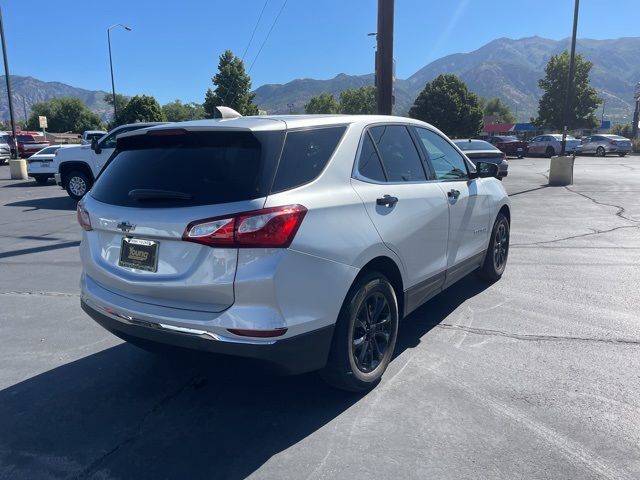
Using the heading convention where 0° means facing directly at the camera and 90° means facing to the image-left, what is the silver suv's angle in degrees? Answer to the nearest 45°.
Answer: approximately 225°

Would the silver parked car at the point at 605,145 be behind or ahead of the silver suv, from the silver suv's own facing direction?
ahead

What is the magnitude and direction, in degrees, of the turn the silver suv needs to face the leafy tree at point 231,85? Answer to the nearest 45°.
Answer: approximately 45° to its left

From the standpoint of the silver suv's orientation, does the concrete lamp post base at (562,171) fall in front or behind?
in front

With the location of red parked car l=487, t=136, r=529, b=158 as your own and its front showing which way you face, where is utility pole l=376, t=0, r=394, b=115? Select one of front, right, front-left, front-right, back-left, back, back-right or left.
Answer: back-left

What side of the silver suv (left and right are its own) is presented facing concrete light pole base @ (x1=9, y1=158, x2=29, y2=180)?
left

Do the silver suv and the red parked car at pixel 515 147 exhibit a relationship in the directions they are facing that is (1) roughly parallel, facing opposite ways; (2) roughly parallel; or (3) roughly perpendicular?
roughly perpendicular

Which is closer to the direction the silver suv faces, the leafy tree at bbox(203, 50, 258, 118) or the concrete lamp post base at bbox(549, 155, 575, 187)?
the concrete lamp post base
